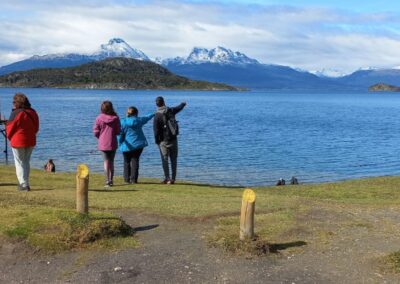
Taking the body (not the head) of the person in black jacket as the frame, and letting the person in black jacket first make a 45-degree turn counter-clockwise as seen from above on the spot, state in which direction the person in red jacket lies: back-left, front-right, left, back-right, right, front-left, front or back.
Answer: left

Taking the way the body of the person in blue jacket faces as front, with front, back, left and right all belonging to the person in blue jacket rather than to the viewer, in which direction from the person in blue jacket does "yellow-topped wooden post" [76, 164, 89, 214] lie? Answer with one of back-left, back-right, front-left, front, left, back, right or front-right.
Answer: back

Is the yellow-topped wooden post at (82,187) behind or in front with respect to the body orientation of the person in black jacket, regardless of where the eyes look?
behind

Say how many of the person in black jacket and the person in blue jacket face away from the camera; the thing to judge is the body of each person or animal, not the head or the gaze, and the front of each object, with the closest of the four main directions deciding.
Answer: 2

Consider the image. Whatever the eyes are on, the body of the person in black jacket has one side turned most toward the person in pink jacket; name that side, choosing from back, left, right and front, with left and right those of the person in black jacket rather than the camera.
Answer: left

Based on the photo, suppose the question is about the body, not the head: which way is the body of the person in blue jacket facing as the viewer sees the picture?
away from the camera

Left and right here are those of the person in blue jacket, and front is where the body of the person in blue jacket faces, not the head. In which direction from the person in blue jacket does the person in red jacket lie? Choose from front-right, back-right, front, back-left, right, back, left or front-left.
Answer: back-left

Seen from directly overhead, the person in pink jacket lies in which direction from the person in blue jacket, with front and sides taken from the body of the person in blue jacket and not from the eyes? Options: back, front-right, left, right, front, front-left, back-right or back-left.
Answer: back-left

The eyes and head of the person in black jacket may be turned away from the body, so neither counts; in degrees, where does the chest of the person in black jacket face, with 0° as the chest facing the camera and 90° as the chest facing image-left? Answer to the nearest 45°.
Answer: approximately 180°
